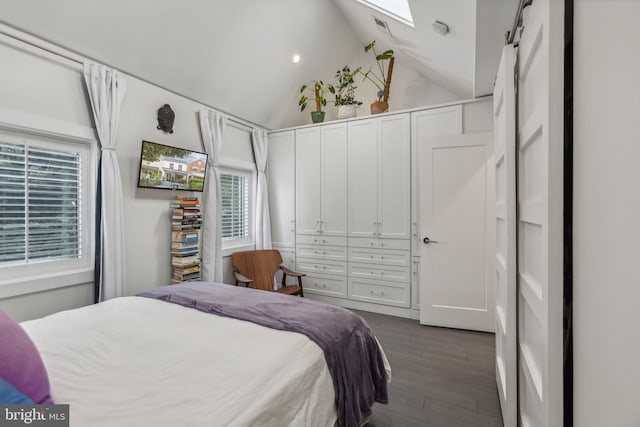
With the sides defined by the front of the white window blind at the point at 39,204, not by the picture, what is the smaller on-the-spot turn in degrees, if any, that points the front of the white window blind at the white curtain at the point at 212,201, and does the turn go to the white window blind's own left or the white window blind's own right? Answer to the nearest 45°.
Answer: approximately 45° to the white window blind's own left

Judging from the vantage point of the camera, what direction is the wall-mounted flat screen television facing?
facing the viewer and to the right of the viewer

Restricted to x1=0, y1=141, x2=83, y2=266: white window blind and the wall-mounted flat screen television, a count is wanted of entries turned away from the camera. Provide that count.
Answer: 0

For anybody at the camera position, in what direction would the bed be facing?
facing away from the viewer and to the right of the viewer

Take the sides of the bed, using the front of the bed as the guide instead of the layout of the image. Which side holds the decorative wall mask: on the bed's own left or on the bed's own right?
on the bed's own left

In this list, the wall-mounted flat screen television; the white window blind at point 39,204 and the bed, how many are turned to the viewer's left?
0

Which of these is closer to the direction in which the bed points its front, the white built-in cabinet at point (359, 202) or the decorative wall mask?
the white built-in cabinet

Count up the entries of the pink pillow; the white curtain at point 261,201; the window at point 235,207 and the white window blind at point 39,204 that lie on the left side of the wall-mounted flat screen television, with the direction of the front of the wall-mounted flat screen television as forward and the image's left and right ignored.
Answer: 2

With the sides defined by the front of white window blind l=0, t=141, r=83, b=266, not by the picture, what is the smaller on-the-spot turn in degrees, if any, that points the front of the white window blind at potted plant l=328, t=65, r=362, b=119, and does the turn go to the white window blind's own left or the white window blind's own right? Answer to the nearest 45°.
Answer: approximately 45° to the white window blind's own left

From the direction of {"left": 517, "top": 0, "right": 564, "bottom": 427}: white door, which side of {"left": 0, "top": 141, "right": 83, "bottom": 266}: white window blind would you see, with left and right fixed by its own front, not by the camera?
front

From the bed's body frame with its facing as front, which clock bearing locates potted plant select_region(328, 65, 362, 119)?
The potted plant is roughly at 12 o'clock from the bed.

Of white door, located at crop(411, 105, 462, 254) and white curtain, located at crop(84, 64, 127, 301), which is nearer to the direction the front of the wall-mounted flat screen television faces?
the white door

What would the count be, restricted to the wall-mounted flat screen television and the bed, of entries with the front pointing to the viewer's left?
0
